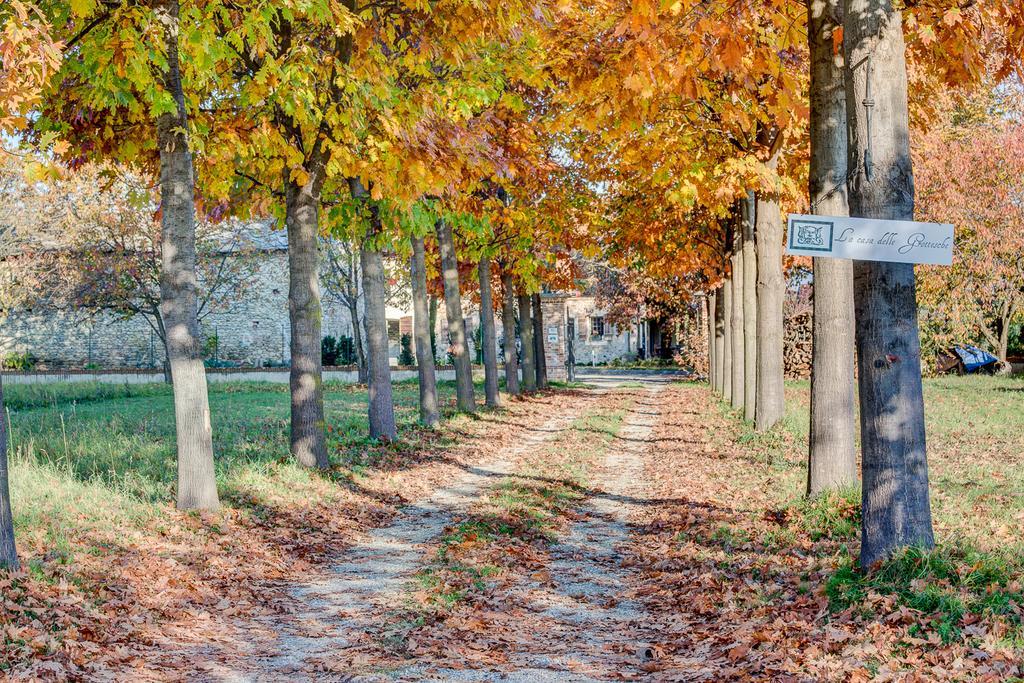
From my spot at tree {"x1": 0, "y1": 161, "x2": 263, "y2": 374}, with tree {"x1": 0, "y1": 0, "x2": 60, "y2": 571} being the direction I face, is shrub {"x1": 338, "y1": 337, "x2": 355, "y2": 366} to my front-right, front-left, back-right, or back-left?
back-left

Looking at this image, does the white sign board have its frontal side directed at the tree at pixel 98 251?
no

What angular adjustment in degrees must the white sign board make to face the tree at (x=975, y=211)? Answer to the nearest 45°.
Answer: approximately 180°

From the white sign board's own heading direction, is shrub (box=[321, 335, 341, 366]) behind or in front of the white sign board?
behind

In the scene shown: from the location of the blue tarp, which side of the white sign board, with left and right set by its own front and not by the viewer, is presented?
back

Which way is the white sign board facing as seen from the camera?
toward the camera

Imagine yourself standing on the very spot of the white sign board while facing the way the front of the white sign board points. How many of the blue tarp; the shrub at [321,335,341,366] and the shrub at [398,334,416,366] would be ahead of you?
0

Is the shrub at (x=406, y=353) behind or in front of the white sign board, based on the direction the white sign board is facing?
behind

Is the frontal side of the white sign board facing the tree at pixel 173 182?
no

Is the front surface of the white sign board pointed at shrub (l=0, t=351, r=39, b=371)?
no

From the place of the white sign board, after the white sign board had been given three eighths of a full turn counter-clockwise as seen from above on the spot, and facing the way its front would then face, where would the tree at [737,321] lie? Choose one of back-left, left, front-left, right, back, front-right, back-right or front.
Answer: front-left

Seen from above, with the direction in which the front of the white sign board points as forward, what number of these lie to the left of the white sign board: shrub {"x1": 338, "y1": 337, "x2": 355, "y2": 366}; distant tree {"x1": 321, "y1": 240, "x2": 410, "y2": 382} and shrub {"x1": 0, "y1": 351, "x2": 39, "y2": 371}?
0

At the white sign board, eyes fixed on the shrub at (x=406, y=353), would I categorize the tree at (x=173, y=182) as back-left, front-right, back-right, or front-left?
front-left

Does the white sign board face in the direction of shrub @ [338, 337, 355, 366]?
no
